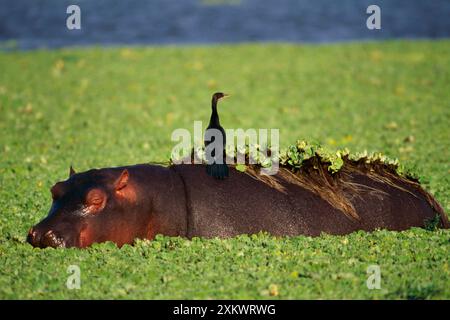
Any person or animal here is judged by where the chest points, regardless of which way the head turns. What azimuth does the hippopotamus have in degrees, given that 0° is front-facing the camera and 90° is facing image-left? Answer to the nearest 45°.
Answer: approximately 90°
